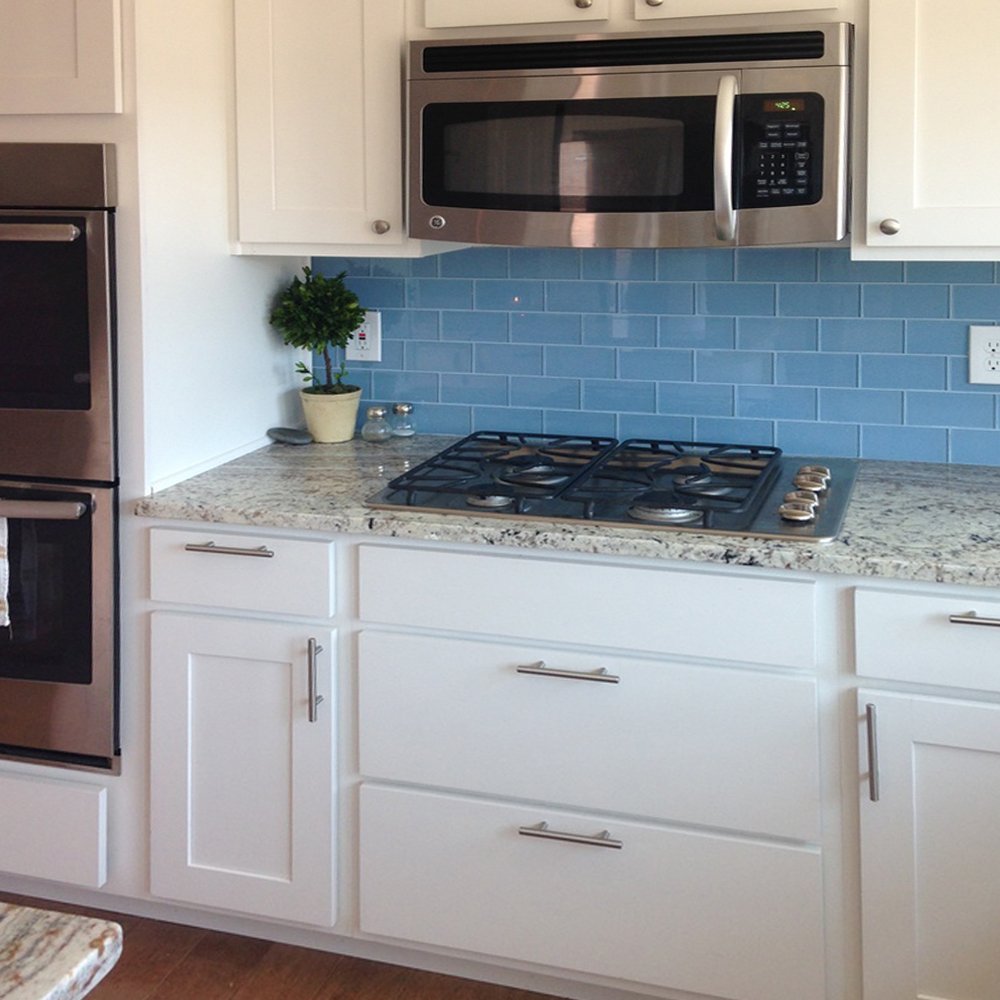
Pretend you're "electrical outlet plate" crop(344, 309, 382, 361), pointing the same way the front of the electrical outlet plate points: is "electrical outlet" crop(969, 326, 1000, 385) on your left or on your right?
on your left

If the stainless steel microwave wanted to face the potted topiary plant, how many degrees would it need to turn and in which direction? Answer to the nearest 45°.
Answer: approximately 135° to its right

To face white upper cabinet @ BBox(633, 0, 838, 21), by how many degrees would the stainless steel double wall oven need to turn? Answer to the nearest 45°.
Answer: approximately 90° to its left

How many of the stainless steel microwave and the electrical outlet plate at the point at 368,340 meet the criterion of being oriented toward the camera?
2

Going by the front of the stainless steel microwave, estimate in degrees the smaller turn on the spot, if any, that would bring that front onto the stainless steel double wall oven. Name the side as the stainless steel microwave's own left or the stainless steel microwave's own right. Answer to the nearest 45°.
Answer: approximately 90° to the stainless steel microwave's own right

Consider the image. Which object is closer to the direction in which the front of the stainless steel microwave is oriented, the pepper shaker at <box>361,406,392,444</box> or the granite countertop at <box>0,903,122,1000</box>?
the granite countertop

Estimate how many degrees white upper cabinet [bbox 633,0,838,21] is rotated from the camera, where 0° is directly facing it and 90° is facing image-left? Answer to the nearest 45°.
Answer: approximately 0°

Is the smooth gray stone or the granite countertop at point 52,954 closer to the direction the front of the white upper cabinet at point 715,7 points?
the granite countertop

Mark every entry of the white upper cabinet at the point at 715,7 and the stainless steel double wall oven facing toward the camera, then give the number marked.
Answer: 2

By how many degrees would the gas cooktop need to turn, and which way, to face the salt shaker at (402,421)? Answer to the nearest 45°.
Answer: approximately 135° to its right
